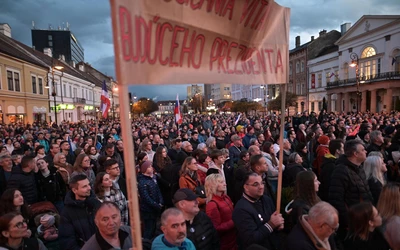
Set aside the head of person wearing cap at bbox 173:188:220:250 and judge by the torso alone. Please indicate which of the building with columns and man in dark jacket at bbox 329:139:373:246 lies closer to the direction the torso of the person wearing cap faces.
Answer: the man in dark jacket

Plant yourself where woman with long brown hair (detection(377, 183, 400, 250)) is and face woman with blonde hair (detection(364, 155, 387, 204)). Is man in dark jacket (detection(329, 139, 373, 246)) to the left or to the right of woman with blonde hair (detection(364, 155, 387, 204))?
left

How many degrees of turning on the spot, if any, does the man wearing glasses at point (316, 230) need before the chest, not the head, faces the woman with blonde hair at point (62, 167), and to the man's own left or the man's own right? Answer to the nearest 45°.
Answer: approximately 180°

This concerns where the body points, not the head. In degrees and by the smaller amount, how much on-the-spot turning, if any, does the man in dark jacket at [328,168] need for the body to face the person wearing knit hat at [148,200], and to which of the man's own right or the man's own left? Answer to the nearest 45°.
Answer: approximately 135° to the man's own right

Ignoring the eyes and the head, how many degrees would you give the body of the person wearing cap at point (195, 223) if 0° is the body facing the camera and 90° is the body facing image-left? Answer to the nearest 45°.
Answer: approximately 315°

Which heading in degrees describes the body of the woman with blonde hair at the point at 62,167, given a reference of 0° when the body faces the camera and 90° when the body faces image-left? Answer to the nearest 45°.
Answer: approximately 315°

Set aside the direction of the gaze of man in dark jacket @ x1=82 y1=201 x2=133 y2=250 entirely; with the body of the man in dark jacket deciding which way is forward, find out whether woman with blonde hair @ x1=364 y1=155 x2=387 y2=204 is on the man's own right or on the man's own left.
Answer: on the man's own left

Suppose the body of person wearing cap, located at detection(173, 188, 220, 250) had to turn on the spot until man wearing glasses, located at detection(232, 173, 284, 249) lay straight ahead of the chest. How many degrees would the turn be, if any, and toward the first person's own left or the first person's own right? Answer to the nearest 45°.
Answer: approximately 45° to the first person's own left

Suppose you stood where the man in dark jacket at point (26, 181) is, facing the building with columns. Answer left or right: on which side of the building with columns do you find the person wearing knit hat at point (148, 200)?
right

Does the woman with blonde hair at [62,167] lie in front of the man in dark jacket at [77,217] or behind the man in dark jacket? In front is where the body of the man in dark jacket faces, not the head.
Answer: behind
